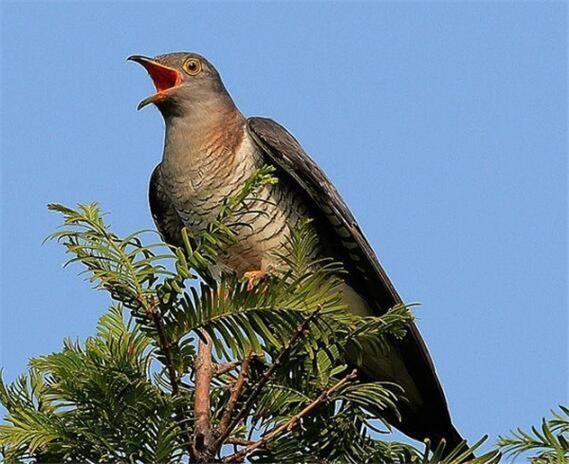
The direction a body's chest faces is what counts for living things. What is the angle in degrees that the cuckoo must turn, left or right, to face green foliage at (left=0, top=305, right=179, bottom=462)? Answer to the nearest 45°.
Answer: approximately 45° to its right

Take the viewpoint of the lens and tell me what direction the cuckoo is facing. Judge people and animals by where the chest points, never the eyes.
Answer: facing the viewer and to the left of the viewer

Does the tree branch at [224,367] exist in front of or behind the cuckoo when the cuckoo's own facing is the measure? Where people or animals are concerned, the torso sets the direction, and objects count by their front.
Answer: in front

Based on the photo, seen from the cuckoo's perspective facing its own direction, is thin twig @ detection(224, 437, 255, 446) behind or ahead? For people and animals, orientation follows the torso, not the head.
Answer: ahead
